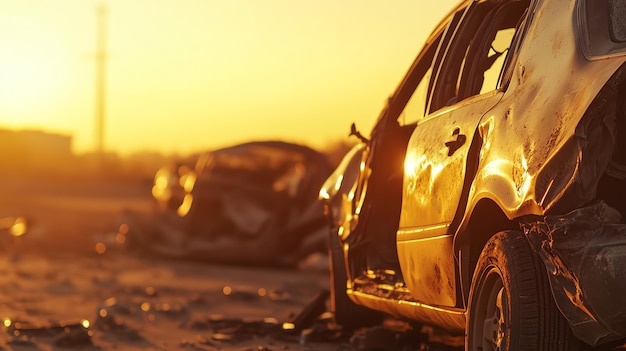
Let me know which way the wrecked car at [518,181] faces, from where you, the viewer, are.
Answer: facing away from the viewer and to the left of the viewer
